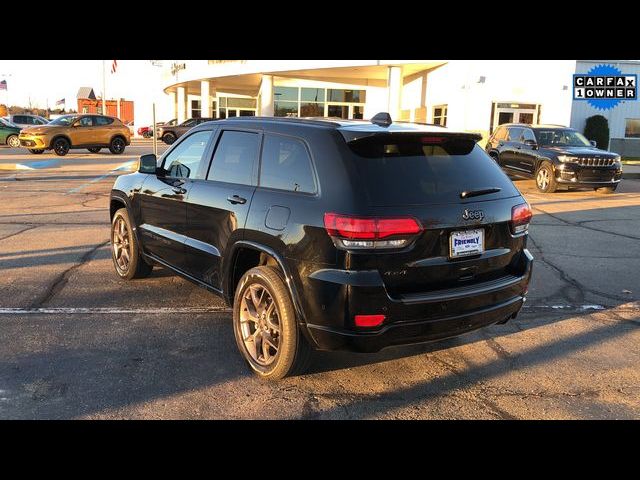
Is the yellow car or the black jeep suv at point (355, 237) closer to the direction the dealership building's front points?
the black jeep suv

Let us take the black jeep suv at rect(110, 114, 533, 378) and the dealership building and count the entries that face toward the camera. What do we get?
1

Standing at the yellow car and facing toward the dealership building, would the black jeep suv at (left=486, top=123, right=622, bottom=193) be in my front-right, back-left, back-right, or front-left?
front-right

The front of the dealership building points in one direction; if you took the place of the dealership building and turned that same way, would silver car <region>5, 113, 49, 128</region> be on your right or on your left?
on your right

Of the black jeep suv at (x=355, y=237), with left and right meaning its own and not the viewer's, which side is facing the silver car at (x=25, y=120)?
front

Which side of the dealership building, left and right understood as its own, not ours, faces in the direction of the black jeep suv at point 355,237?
front

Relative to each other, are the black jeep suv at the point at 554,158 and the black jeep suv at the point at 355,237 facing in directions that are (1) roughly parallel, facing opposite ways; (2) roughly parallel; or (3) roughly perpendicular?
roughly parallel, facing opposite ways

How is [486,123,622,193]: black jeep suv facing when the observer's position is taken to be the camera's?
facing the viewer and to the right of the viewer

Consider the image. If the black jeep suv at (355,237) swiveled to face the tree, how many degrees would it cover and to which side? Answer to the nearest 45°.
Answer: approximately 90° to its right

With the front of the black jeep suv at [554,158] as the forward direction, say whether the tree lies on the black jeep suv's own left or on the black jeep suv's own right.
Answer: on the black jeep suv's own left

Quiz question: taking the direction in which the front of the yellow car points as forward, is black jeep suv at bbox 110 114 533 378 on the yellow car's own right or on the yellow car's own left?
on the yellow car's own left

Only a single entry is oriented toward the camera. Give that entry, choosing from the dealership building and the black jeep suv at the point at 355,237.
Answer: the dealership building

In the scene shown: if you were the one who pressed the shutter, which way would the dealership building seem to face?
facing the viewer

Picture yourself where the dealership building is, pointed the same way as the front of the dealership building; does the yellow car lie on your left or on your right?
on your right

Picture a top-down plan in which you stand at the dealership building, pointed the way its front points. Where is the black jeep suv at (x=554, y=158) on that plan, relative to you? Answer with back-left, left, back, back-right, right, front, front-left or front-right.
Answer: front

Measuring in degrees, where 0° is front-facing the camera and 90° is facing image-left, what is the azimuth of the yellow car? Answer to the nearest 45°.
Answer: approximately 45°

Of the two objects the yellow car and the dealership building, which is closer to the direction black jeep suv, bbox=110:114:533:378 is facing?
the yellow car

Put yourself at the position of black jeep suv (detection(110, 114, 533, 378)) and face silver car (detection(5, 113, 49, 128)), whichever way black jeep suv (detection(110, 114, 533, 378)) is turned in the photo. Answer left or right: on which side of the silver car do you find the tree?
right

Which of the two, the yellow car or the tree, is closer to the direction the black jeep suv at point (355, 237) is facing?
the yellow car

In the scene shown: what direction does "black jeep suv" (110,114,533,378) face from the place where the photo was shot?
facing away from the viewer and to the left of the viewer
